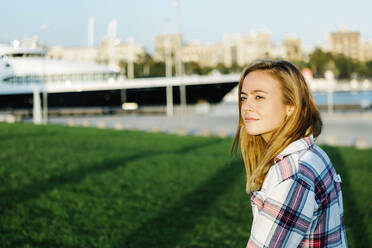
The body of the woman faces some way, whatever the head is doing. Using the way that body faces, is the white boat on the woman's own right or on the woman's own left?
on the woman's own right

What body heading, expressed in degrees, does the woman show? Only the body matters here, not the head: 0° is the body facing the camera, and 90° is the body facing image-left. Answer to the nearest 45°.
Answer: approximately 90°

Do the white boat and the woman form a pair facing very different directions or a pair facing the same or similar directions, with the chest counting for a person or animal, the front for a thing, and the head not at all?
very different directions

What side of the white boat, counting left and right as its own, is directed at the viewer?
right

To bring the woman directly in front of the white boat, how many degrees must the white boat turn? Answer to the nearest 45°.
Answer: approximately 90° to its right
